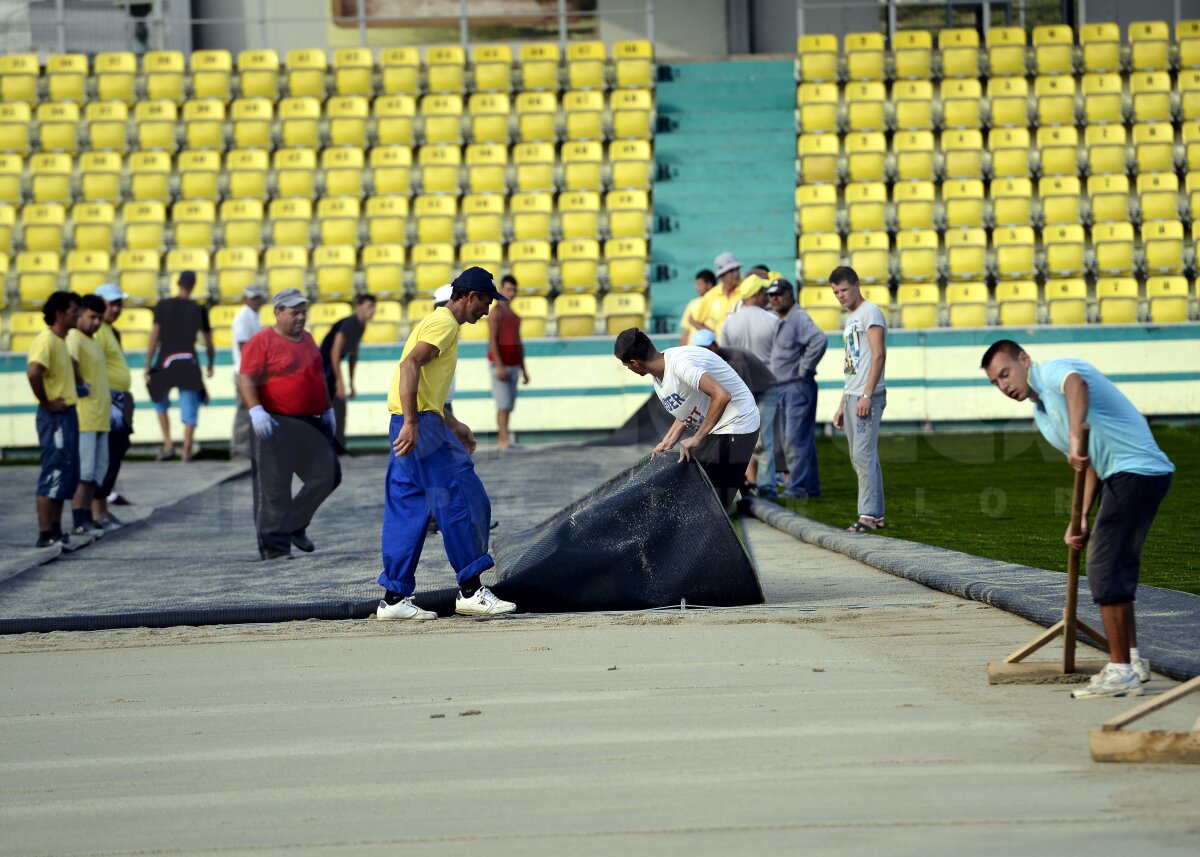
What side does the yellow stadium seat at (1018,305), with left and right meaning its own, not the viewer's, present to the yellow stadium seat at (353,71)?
right

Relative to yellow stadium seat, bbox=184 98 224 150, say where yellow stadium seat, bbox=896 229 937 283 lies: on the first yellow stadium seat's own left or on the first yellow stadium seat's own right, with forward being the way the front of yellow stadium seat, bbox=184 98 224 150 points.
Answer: on the first yellow stadium seat's own left

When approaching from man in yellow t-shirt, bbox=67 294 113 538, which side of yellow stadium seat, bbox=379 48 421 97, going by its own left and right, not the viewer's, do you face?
front

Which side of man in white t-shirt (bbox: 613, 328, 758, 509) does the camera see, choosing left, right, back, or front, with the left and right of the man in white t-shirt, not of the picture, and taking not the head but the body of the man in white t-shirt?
left

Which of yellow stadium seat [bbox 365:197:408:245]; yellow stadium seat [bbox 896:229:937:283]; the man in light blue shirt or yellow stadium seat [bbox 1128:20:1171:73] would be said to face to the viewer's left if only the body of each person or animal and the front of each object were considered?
the man in light blue shirt

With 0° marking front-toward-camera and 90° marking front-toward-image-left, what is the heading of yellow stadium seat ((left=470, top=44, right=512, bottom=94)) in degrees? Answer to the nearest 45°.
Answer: approximately 0°

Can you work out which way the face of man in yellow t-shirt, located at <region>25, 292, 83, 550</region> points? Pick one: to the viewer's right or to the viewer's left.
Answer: to the viewer's right

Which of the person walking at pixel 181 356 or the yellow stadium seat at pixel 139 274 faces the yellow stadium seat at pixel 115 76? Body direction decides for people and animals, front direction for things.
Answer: the person walking

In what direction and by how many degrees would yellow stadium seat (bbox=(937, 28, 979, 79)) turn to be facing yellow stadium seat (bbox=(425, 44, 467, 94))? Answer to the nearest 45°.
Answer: approximately 90° to its right

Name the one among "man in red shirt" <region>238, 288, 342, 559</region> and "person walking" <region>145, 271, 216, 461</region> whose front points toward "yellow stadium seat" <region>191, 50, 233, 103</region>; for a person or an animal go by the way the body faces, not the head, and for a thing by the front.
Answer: the person walking

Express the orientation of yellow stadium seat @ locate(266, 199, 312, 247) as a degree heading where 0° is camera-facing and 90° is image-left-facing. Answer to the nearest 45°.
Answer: approximately 0°

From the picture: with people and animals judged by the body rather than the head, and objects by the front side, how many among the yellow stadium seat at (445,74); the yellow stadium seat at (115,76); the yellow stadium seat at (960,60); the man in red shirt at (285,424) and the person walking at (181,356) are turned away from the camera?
1

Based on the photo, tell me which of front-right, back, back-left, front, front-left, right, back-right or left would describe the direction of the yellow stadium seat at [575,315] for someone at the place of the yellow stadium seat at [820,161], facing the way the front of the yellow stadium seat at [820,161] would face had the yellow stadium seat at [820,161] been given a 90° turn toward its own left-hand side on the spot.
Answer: back-right

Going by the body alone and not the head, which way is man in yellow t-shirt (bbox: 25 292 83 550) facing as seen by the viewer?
to the viewer's right

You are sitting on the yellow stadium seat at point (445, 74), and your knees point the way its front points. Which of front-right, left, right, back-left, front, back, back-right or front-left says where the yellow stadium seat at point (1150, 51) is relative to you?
left

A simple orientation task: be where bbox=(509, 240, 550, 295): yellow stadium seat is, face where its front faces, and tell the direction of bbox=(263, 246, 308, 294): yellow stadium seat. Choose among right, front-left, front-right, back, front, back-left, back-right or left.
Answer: right

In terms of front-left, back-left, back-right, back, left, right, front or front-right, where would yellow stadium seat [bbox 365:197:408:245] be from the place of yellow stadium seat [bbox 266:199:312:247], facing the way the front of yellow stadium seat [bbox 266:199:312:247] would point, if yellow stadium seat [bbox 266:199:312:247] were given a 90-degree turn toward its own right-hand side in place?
back

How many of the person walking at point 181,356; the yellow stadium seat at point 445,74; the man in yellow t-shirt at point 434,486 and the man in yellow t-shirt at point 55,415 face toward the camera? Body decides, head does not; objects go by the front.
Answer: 1

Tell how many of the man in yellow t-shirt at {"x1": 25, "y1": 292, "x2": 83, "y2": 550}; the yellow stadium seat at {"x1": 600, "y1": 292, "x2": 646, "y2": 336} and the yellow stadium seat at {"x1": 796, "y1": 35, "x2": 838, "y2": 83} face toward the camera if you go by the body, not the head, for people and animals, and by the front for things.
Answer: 2

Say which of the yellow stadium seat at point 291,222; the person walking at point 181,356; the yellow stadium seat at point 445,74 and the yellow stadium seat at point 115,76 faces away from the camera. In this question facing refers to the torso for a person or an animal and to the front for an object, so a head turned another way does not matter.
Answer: the person walking
